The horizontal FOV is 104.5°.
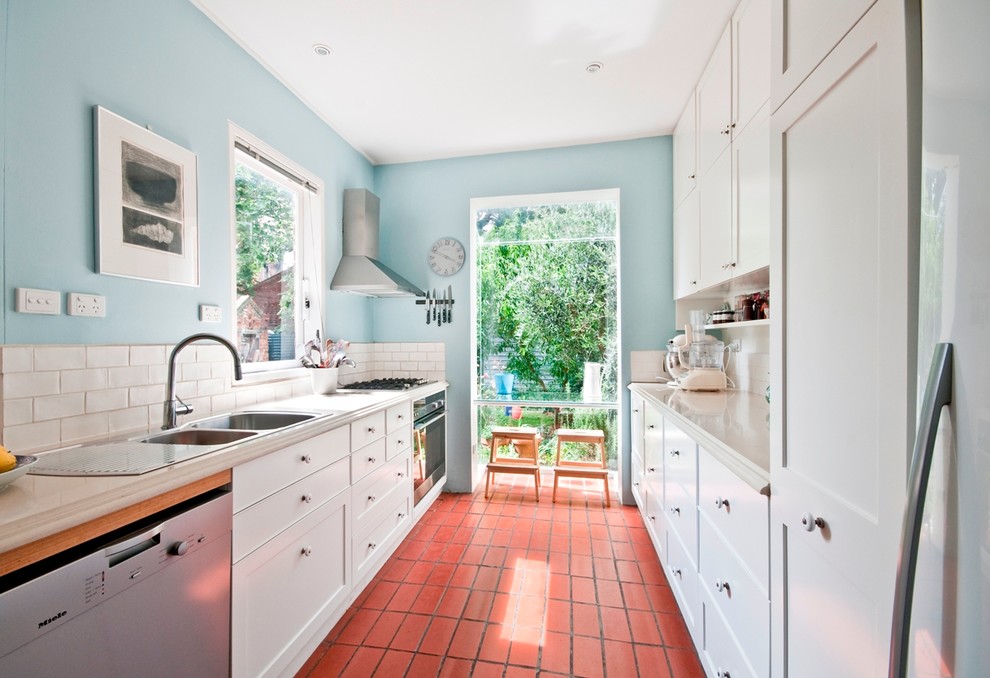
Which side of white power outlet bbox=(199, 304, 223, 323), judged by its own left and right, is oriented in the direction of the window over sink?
left

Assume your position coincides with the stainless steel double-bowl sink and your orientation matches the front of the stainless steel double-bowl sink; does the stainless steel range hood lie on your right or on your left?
on your left

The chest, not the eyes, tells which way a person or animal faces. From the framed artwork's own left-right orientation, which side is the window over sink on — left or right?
on its left

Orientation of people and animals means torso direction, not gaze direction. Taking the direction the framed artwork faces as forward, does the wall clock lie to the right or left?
on its left
